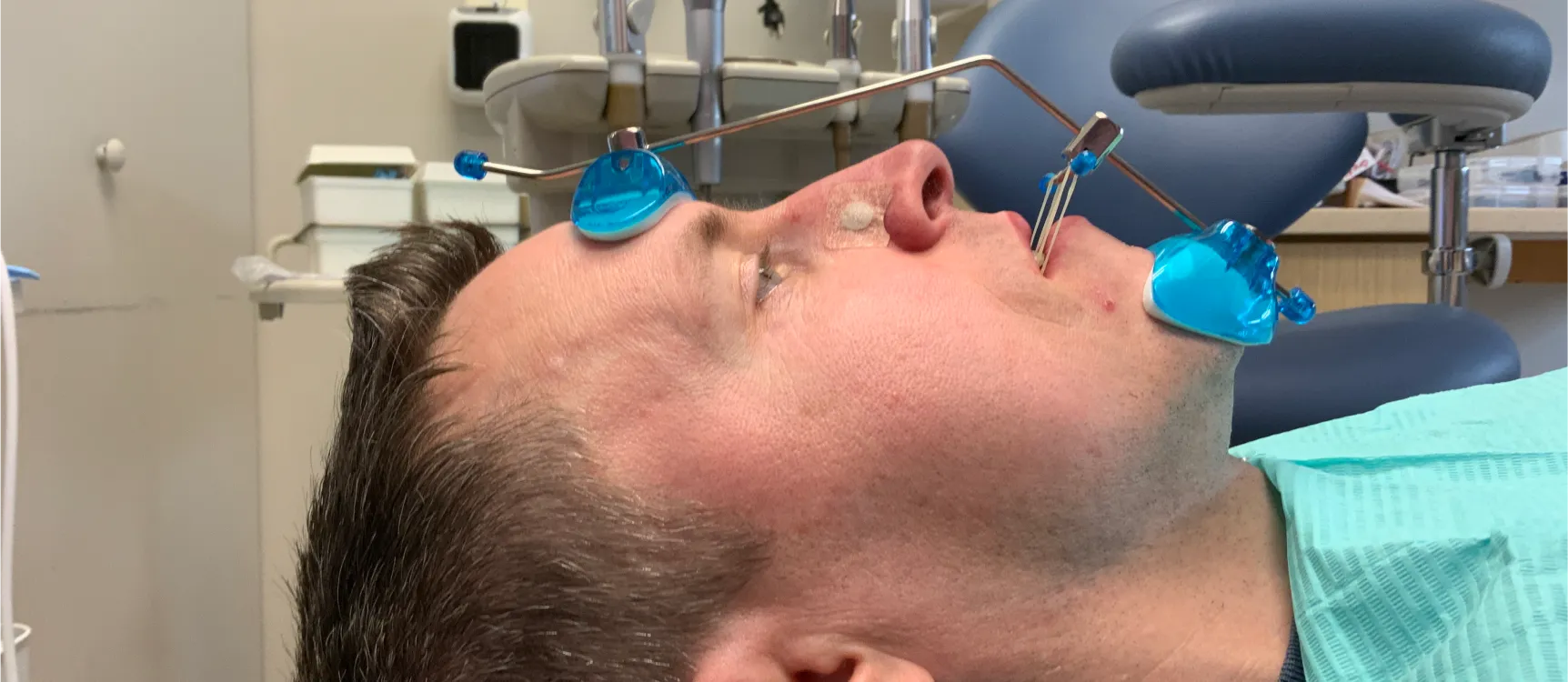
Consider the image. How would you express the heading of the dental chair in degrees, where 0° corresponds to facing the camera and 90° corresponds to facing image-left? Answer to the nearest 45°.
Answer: approximately 315°

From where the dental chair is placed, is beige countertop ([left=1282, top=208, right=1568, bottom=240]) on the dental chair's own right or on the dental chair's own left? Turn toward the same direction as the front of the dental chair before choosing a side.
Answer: on the dental chair's own left
